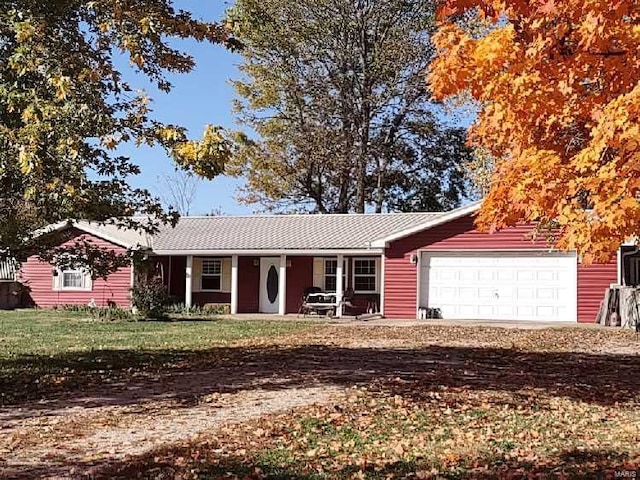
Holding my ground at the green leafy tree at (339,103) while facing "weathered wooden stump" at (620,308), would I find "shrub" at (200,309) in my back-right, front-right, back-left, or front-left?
front-right

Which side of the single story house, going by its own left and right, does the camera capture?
front

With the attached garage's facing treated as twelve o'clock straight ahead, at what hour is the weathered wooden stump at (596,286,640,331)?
The weathered wooden stump is roughly at 10 o'clock from the attached garage.

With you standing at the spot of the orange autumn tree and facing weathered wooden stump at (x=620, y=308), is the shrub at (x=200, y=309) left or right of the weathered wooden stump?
left

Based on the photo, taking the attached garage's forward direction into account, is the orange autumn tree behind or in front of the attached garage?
in front

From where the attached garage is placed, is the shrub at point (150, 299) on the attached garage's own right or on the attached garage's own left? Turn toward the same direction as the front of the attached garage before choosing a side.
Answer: on the attached garage's own right

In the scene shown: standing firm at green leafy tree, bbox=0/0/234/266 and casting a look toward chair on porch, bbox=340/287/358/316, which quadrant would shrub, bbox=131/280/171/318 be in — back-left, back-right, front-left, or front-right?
front-left

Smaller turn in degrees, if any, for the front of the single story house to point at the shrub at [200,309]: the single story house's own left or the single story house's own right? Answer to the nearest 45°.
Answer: approximately 90° to the single story house's own right

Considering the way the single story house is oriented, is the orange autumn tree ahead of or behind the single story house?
ahead

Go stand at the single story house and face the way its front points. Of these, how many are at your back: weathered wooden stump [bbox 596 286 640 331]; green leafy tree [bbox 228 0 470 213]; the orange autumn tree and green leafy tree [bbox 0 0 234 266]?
1

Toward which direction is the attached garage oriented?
toward the camera

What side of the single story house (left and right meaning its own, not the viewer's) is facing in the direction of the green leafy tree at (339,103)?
back

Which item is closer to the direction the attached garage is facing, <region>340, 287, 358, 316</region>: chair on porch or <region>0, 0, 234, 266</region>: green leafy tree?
the green leafy tree
